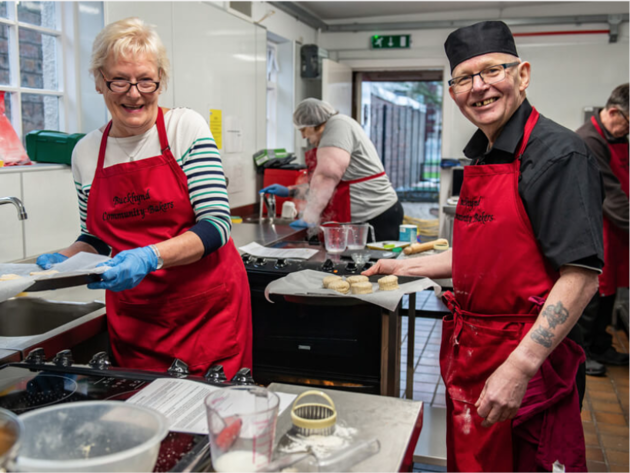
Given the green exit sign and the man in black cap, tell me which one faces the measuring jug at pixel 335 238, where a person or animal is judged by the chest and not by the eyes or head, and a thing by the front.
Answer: the green exit sign

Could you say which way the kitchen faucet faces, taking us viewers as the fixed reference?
facing to the right of the viewer

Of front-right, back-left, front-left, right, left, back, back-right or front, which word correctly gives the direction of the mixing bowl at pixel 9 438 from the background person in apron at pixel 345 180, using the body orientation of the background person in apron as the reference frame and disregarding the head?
left

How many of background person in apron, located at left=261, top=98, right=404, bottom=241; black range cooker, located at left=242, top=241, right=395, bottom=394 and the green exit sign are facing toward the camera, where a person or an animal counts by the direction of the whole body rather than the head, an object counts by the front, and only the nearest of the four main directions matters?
2

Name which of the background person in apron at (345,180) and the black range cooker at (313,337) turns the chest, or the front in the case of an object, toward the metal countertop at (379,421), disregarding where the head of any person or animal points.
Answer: the black range cooker

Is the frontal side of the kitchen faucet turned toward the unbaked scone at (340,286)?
yes

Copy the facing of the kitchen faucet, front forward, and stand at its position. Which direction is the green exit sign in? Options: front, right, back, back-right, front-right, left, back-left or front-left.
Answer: front-left

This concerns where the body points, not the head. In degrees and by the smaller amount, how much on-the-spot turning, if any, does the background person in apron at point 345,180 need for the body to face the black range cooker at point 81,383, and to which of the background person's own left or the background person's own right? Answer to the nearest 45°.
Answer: approximately 90° to the background person's own left

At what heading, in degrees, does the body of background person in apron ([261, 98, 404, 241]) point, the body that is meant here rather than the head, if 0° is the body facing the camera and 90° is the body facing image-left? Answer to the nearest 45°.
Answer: approximately 90°

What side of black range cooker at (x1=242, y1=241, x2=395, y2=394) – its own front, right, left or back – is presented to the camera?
front

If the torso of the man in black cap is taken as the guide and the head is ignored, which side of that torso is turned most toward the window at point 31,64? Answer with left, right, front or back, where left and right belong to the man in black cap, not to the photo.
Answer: right

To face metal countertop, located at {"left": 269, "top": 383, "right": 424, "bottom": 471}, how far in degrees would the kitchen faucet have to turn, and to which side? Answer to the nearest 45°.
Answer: approximately 45° to its right

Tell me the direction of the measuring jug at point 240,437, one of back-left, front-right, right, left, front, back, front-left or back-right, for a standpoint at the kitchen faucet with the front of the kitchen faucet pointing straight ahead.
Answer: right
